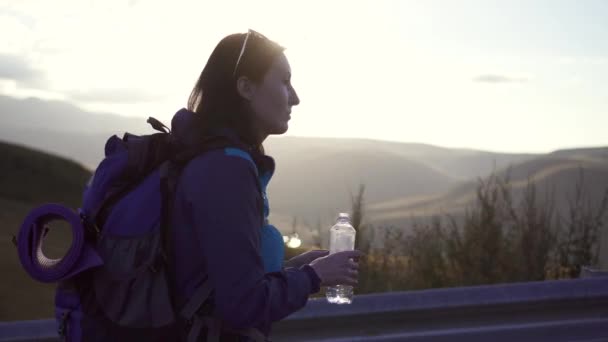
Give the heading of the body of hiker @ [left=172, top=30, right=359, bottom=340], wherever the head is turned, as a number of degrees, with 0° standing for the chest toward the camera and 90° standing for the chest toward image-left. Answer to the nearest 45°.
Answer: approximately 270°

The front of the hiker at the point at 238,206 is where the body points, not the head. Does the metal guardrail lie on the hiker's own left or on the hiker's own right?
on the hiker's own left
